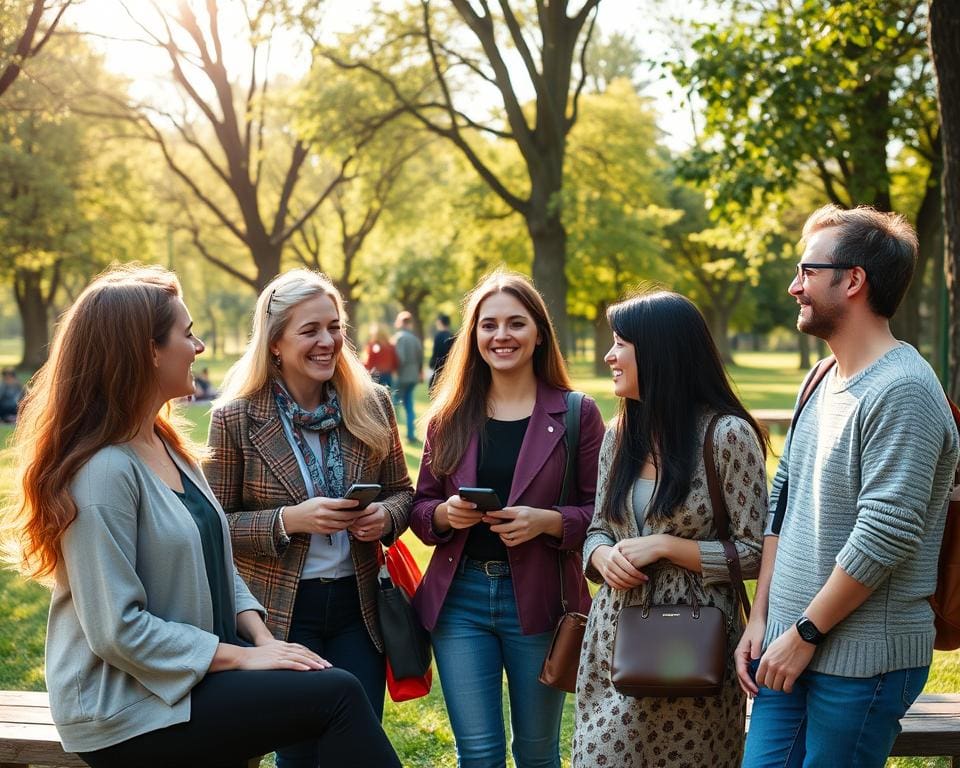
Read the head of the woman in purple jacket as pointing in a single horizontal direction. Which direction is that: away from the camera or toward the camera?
toward the camera

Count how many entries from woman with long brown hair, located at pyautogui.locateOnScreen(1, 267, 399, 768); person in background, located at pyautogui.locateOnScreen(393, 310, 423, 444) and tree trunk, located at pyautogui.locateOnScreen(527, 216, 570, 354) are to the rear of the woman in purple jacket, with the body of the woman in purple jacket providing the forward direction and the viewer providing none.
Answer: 2

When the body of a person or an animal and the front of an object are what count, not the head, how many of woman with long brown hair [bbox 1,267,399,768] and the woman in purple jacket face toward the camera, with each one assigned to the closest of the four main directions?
1

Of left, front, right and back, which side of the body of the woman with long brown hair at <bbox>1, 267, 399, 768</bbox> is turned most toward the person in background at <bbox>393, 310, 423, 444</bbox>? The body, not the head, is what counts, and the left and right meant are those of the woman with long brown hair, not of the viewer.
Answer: left

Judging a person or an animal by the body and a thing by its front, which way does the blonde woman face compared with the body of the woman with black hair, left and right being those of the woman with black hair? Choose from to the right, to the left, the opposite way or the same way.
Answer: to the left

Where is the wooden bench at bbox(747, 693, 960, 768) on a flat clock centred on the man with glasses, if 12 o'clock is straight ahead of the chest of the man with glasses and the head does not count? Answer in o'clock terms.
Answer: The wooden bench is roughly at 5 o'clock from the man with glasses.

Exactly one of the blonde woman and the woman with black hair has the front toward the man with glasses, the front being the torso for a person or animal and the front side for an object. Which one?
the blonde woman

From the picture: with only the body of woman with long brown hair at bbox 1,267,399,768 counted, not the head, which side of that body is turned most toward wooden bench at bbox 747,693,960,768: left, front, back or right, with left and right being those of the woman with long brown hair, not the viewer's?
front

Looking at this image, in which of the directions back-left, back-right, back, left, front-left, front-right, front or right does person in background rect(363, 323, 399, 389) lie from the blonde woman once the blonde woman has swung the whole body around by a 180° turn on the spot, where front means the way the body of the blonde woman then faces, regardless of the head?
front-right

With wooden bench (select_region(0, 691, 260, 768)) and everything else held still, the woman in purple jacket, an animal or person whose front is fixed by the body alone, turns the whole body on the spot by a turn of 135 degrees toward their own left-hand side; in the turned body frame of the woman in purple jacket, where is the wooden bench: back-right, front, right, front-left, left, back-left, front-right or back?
back-left

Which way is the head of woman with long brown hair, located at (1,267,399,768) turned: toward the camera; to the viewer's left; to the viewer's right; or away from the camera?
to the viewer's right

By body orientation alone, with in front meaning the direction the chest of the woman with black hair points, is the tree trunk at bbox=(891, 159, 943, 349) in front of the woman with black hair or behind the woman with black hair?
behind

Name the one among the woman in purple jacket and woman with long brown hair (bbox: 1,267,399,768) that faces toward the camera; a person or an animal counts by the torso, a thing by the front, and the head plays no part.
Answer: the woman in purple jacket

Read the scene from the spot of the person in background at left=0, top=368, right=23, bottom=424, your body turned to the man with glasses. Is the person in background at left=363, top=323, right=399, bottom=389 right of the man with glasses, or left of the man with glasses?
left

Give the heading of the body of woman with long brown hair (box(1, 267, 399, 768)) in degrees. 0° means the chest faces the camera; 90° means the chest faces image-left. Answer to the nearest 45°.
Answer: approximately 270°

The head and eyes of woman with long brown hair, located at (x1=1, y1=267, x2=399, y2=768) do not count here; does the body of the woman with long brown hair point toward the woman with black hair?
yes

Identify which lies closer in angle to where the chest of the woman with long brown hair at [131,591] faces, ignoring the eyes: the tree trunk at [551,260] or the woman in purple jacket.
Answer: the woman in purple jacket
